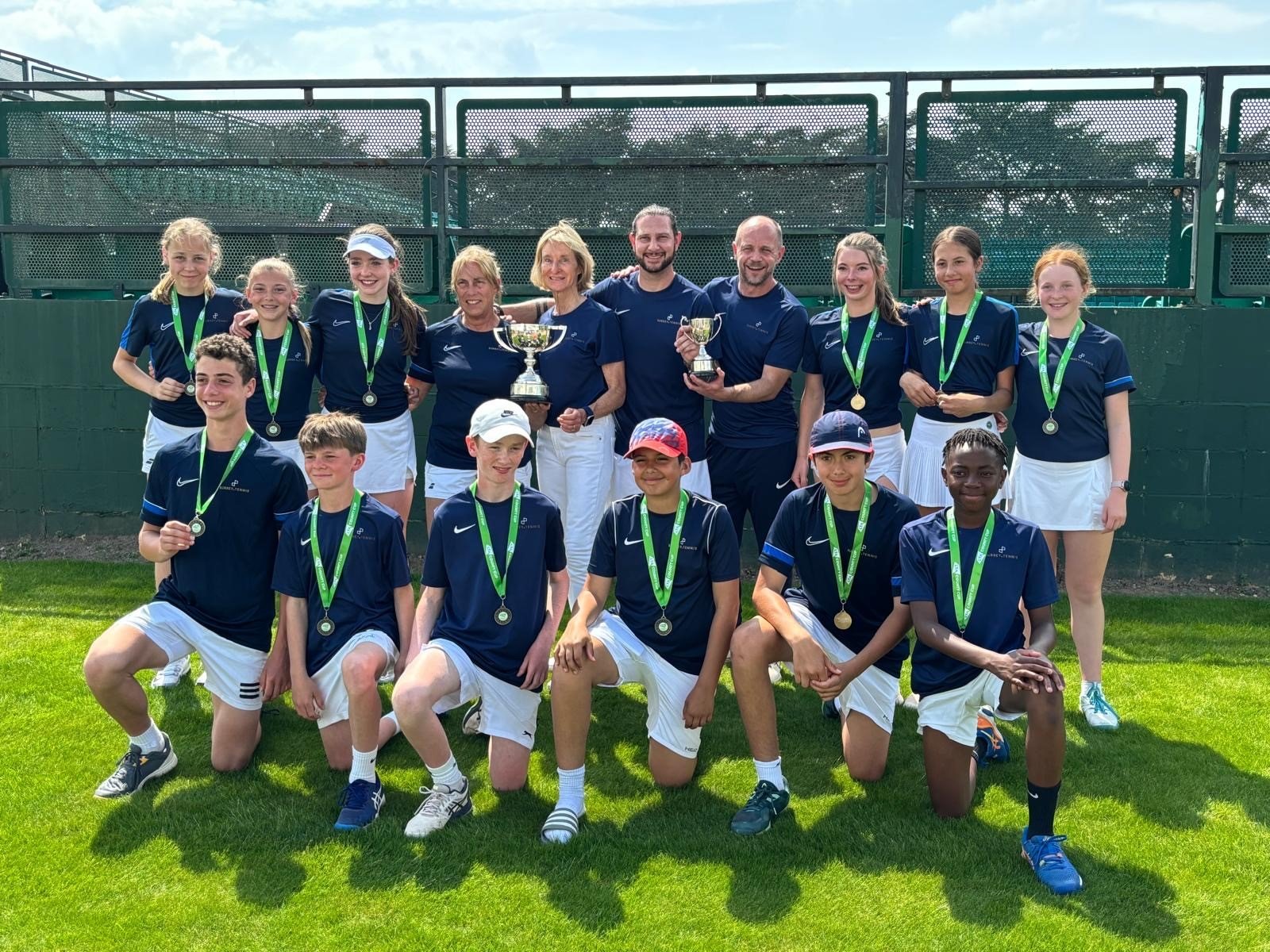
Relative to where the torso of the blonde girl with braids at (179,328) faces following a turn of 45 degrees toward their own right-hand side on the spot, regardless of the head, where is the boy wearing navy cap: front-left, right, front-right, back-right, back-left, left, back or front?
left

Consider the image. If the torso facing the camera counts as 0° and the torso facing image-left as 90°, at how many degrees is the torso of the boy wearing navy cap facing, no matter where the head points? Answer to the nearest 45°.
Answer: approximately 0°

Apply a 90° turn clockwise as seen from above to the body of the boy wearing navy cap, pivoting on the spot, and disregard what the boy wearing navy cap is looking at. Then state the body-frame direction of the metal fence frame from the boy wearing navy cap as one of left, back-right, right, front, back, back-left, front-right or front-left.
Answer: right

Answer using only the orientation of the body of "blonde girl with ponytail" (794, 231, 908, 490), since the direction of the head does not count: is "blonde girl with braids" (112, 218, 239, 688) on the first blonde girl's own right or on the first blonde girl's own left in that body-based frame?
on the first blonde girl's own right

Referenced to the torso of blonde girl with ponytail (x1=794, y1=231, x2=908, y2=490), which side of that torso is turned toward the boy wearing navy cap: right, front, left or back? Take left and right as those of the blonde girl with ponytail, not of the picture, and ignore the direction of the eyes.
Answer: front

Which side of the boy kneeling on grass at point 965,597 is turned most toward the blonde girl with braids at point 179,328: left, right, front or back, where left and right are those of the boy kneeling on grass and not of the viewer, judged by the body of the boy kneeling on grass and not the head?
right

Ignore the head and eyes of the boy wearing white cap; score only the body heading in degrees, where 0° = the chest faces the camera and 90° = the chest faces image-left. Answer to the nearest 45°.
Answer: approximately 0°

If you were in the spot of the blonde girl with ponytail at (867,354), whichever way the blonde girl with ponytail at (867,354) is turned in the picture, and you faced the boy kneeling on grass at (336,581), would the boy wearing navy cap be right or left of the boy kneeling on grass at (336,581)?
left

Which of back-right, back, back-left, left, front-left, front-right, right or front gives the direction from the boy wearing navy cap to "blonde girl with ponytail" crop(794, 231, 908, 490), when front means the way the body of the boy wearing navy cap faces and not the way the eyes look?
back

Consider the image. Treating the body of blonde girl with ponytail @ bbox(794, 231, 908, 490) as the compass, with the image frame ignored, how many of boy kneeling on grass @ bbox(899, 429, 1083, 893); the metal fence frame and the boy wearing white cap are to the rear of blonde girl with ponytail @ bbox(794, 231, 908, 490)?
1

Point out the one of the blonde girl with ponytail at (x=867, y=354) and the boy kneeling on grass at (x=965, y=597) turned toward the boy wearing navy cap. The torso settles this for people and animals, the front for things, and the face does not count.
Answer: the blonde girl with ponytail

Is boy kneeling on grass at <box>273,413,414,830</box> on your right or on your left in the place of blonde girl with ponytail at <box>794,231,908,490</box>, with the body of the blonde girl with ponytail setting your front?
on your right
